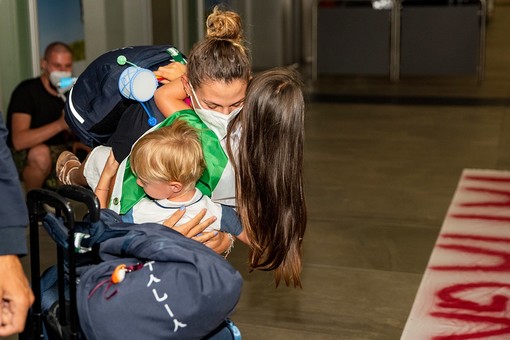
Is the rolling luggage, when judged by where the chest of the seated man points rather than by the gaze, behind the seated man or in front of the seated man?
in front

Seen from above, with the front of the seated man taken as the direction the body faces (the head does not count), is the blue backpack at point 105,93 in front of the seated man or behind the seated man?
in front

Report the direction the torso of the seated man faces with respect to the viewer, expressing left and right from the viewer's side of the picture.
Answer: facing the viewer and to the right of the viewer

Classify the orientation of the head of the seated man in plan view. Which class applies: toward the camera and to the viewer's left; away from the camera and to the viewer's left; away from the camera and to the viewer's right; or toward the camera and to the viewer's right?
toward the camera and to the viewer's right
